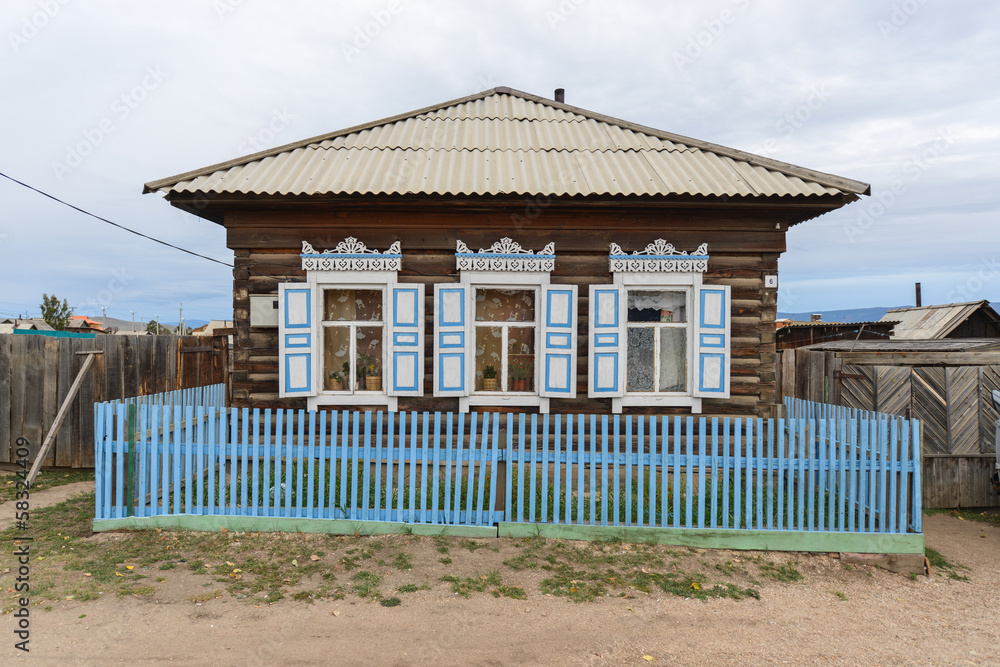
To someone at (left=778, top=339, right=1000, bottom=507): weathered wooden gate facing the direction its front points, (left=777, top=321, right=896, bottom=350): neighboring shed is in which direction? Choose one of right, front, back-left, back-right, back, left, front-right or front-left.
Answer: back

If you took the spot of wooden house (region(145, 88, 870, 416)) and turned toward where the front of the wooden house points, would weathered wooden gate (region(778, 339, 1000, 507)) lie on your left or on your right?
on your left

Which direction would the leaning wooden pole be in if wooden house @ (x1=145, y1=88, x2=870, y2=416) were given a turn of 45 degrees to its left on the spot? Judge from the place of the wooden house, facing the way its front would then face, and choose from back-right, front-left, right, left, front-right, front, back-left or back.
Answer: back-right

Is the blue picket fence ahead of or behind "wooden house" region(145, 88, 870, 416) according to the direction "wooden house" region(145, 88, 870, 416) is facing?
ahead

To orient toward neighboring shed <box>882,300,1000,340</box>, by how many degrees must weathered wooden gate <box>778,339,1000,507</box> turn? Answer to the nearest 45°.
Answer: approximately 180°

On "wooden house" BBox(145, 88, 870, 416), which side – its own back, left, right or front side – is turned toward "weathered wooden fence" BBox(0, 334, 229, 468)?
right

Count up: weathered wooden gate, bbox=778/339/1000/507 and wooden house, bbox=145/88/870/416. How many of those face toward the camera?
2

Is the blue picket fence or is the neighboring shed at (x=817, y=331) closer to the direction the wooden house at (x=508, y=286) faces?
the blue picket fence

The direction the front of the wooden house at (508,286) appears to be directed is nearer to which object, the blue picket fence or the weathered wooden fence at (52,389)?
the blue picket fence

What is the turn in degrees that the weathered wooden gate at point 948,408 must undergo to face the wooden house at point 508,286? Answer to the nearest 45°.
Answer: approximately 45° to its right

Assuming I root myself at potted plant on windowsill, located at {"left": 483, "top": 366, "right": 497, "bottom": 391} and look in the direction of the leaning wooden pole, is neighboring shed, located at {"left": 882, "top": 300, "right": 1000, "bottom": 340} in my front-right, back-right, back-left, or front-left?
back-right
